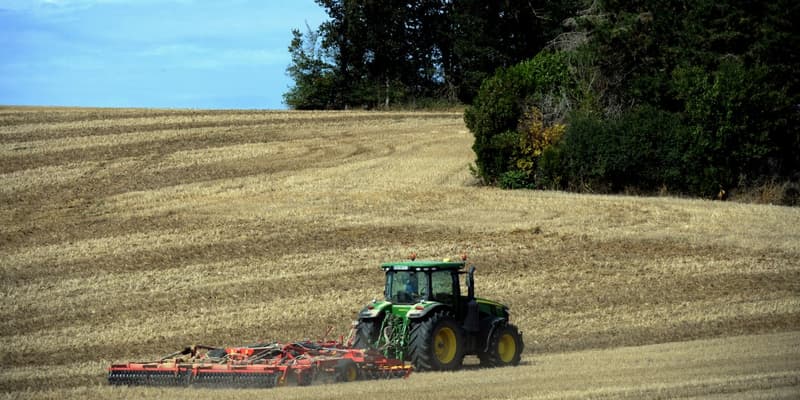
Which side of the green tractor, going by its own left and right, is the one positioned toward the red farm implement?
back

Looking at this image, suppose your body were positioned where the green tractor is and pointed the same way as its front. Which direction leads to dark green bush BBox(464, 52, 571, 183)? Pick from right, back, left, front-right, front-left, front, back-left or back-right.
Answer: front-left

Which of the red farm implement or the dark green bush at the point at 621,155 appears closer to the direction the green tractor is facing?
the dark green bush

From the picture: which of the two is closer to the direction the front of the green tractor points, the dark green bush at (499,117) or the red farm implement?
the dark green bush

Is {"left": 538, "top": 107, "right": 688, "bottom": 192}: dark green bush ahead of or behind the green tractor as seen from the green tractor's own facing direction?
ahead

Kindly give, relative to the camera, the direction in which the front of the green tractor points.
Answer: facing away from the viewer and to the right of the viewer

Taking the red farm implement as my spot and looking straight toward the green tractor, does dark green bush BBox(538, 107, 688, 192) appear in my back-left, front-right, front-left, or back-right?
front-left
